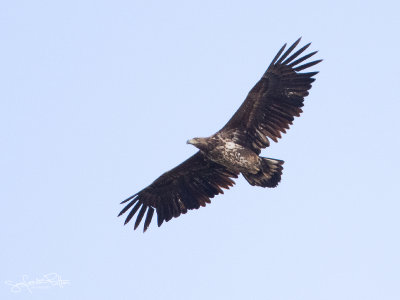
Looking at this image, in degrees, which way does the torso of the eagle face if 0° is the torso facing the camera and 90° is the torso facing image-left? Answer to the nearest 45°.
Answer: approximately 90°
